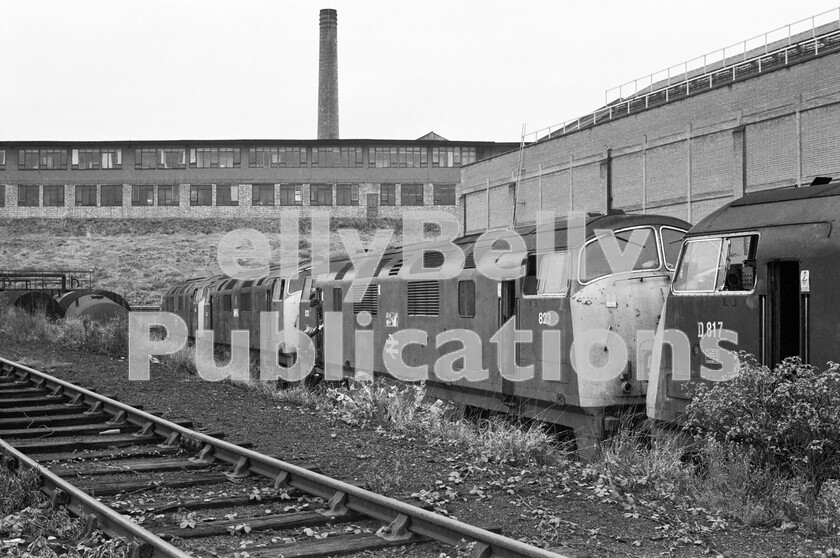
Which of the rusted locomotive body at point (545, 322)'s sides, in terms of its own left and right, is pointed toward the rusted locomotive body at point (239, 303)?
back

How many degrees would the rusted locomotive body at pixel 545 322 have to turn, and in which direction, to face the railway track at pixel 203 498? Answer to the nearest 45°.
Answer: approximately 90° to its right

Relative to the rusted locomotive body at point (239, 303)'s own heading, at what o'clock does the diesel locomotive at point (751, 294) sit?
The diesel locomotive is roughly at 1 o'clock from the rusted locomotive body.

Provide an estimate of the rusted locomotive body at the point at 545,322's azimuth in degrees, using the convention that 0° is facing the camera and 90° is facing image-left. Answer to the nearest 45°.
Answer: approximately 315°

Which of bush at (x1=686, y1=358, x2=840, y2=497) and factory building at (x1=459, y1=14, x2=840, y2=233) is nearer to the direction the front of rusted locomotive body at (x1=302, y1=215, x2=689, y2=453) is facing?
the bush

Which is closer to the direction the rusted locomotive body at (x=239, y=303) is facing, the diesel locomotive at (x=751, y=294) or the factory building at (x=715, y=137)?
the diesel locomotive

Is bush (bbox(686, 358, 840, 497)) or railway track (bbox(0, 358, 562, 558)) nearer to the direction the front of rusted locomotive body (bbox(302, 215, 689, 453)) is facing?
the bush

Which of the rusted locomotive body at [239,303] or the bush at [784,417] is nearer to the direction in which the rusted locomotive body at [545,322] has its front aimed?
the bush

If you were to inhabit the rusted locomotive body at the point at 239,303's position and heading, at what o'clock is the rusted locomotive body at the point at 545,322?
the rusted locomotive body at the point at 545,322 is roughly at 1 o'clock from the rusted locomotive body at the point at 239,303.

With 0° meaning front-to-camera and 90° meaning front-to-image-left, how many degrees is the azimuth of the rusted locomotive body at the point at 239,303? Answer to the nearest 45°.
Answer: approximately 315°

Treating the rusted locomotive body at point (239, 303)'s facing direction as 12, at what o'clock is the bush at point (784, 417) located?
The bush is roughly at 1 o'clock from the rusted locomotive body.

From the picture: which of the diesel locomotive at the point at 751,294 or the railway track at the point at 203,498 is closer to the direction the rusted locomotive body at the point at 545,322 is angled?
the diesel locomotive

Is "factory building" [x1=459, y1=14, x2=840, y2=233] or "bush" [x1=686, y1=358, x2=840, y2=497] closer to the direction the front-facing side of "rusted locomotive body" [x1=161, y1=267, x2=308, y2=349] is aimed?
the bush

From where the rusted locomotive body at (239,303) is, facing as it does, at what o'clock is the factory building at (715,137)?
The factory building is roughly at 10 o'clock from the rusted locomotive body.
